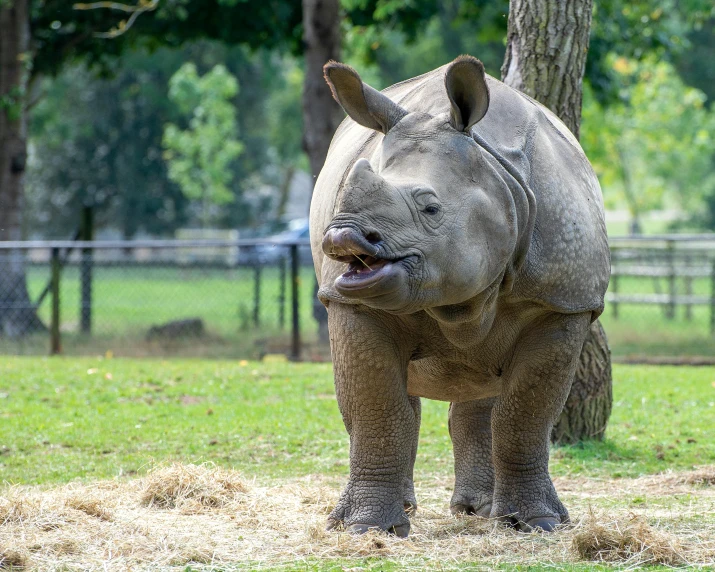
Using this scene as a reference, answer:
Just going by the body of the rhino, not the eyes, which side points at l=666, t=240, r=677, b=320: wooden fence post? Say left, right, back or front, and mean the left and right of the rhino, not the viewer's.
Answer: back

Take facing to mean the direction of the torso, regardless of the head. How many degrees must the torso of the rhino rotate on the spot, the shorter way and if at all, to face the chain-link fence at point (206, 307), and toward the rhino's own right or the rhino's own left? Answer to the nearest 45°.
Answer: approximately 180°

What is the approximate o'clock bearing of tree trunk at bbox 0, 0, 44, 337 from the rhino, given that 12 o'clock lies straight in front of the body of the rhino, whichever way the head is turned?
The tree trunk is roughly at 5 o'clock from the rhino.

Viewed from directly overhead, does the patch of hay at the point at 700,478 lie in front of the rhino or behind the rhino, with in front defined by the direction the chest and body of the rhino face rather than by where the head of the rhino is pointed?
behind

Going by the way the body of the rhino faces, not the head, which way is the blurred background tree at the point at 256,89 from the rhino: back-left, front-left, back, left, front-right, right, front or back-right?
back

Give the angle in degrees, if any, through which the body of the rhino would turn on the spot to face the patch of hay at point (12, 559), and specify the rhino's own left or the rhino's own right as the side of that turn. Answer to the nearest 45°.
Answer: approximately 90° to the rhino's own right

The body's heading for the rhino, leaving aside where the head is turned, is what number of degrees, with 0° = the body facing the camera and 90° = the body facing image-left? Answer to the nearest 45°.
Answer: approximately 0°

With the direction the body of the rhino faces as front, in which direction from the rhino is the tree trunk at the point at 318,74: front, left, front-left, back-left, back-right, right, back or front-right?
back
